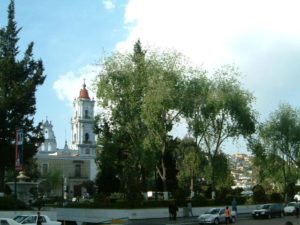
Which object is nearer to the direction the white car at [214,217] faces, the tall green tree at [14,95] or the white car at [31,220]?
the white car

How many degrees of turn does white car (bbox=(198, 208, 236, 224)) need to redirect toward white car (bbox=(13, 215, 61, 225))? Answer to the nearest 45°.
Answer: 0° — it already faces it

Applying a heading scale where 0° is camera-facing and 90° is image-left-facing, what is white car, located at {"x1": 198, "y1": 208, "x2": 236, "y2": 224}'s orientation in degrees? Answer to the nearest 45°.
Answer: approximately 45°

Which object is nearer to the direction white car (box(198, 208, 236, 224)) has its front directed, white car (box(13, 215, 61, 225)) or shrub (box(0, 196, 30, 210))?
the white car

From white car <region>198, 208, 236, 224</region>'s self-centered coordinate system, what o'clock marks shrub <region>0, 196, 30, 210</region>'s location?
The shrub is roughly at 1 o'clock from the white car.

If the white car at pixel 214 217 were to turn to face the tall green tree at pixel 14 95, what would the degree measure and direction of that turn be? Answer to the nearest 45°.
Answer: approximately 45° to its right
